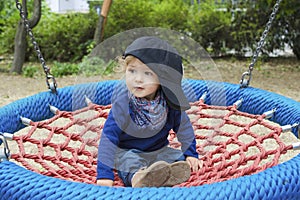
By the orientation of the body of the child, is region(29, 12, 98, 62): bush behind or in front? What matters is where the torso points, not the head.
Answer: behind

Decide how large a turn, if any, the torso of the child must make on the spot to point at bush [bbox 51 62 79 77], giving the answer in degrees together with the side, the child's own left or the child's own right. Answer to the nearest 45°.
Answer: approximately 180°

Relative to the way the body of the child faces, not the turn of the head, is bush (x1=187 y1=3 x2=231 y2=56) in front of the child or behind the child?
behind

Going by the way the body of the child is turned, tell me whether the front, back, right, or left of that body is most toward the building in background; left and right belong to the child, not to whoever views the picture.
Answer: back

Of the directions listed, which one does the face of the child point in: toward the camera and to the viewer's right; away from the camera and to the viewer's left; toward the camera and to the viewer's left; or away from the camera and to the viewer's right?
toward the camera and to the viewer's left

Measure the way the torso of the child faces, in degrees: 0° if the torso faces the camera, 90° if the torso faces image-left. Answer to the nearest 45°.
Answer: approximately 0°
